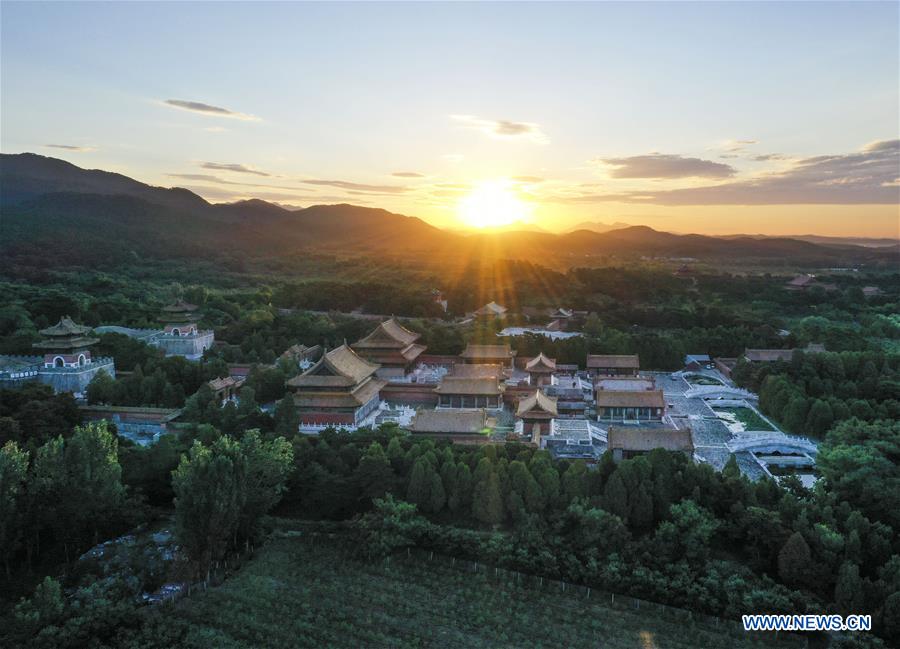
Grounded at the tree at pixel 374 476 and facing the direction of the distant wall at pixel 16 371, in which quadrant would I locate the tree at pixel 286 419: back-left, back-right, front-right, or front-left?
front-right

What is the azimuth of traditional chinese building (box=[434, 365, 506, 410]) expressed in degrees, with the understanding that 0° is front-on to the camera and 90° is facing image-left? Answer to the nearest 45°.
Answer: approximately 0°

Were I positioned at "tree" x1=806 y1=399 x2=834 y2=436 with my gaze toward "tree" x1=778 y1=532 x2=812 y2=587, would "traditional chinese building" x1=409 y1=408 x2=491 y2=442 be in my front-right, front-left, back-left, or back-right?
front-right

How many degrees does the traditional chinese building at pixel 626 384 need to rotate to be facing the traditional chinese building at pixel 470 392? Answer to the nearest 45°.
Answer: approximately 45° to its right

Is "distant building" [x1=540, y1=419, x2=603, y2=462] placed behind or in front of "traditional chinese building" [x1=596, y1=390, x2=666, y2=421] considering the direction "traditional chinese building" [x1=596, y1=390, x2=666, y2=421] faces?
in front

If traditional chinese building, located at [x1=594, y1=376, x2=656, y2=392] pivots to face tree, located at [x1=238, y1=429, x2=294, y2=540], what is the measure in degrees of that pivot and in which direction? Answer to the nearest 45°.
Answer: approximately 45° to its right

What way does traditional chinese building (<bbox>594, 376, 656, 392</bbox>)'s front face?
toward the camera

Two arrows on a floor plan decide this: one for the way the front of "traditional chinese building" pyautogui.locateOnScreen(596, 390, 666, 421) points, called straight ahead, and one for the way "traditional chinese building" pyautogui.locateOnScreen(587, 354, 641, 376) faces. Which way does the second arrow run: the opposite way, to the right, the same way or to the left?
the same way

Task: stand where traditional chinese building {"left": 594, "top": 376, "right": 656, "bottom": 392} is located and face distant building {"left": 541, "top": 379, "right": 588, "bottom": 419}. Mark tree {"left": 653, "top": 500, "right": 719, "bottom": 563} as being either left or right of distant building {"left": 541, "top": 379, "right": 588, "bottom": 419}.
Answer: left

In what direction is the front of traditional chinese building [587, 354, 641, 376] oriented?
toward the camera

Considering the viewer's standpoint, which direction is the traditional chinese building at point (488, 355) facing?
facing the viewer

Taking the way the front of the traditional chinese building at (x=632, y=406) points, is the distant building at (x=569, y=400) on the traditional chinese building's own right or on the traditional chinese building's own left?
on the traditional chinese building's own right

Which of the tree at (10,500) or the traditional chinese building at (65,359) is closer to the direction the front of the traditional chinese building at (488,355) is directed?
the tree
